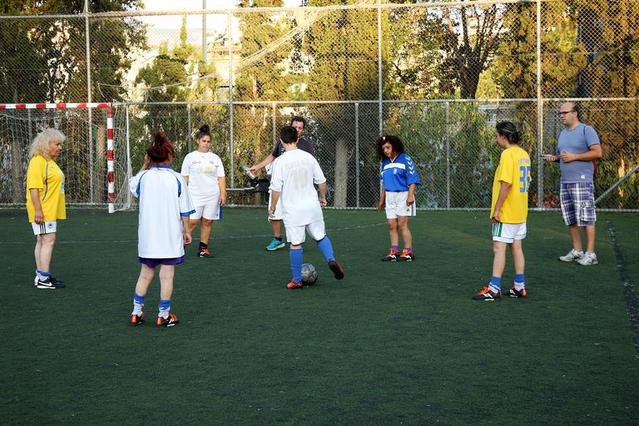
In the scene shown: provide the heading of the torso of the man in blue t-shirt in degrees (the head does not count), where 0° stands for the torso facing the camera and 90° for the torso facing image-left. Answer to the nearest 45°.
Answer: approximately 45°

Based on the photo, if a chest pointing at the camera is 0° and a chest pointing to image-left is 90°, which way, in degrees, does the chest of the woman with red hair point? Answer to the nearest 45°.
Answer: approximately 180°

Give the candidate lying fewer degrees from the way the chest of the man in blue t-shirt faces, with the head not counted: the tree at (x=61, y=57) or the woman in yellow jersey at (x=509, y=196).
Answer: the woman in yellow jersey

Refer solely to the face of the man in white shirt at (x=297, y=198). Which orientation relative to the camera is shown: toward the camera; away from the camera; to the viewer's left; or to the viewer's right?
away from the camera

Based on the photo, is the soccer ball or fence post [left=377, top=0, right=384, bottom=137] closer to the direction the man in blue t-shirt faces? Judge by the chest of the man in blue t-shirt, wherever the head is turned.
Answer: the soccer ball

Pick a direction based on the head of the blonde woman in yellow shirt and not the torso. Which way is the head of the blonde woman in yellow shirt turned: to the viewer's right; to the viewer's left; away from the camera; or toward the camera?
to the viewer's right

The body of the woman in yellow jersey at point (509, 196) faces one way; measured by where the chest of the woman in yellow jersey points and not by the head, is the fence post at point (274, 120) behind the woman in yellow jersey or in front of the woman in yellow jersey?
in front

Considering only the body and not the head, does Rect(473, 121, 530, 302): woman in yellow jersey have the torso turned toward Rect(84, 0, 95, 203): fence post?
yes
